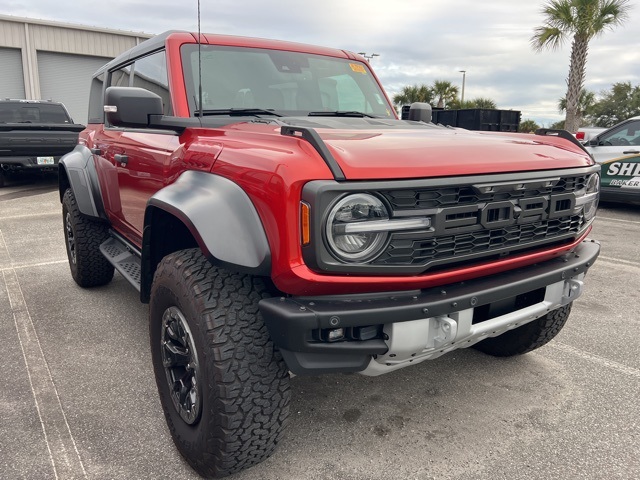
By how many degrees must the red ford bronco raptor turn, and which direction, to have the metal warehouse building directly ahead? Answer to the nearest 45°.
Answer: approximately 180°

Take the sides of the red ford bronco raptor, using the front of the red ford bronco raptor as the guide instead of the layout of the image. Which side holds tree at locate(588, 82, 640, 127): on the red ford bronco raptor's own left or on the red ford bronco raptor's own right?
on the red ford bronco raptor's own left

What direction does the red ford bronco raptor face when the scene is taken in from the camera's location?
facing the viewer and to the right of the viewer

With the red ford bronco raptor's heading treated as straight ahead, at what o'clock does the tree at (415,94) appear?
The tree is roughly at 8 o'clock from the red ford bronco raptor.

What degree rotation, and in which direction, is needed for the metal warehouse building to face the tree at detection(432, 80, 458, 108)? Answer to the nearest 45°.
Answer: approximately 45° to its left

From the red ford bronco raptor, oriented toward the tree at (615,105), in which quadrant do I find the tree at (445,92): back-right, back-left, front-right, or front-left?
front-left

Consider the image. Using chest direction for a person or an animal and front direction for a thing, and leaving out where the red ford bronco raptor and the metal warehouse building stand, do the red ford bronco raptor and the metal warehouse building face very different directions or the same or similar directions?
same or similar directions

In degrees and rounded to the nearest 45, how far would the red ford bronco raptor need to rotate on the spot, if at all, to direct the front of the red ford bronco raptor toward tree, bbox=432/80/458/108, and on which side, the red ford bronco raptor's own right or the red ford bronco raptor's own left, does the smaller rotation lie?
approximately 135° to the red ford bronco raptor's own left

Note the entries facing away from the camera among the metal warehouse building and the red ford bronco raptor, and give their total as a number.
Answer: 0

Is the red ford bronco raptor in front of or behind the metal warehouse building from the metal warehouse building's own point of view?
in front

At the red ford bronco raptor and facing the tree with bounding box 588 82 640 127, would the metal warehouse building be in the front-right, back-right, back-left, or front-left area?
front-left

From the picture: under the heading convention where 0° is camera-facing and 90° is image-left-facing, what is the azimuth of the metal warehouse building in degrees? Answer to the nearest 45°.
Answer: approximately 315°
